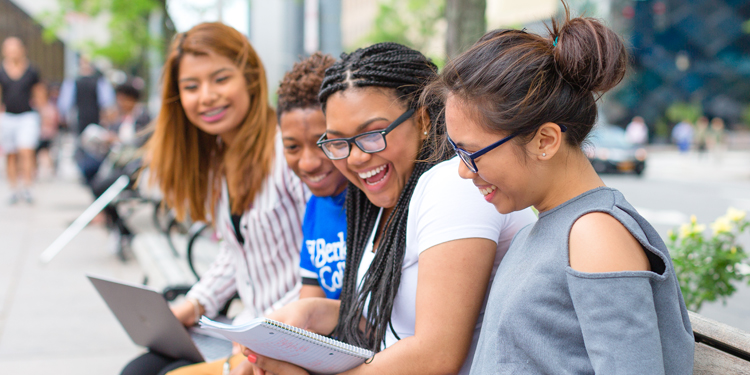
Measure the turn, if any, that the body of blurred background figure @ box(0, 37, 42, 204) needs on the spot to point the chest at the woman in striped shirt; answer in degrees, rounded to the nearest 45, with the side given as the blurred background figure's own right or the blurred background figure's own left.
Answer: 0° — they already face them

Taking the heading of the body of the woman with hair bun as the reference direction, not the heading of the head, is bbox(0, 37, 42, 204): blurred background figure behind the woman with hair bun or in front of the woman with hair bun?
in front

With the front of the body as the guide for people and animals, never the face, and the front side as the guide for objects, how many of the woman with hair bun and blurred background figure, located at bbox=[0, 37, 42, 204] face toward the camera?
1

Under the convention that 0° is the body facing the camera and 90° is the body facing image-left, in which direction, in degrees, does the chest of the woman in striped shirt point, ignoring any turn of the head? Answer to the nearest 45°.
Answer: approximately 45°

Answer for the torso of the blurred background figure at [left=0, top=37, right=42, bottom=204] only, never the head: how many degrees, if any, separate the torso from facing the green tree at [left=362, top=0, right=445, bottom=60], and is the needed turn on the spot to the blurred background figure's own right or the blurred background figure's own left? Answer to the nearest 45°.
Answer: approximately 135° to the blurred background figure's own left

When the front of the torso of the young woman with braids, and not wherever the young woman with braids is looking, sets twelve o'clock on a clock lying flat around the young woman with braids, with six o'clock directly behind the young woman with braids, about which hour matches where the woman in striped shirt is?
The woman in striped shirt is roughly at 3 o'clock from the young woman with braids.

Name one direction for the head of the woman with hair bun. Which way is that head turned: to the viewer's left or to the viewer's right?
to the viewer's left

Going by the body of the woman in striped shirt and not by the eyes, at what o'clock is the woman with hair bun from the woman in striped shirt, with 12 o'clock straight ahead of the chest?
The woman with hair bun is roughly at 10 o'clock from the woman in striped shirt.

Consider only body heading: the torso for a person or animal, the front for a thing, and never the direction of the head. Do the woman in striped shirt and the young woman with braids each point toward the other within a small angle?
no

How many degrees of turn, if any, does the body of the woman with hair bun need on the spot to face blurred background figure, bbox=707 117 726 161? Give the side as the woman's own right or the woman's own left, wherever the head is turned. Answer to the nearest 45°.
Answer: approximately 90° to the woman's own right

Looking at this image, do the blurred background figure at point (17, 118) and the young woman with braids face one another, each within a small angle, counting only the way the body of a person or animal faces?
no

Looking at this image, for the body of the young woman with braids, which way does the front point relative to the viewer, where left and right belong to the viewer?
facing the viewer and to the left of the viewer

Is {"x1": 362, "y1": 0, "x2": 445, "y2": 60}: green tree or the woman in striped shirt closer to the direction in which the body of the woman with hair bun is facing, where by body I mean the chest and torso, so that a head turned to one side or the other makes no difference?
the woman in striped shirt

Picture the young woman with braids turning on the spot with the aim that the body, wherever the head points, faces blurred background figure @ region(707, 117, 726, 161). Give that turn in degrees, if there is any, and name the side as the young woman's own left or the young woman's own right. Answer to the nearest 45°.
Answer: approximately 180°

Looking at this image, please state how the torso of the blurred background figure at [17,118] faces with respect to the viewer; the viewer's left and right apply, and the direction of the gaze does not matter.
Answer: facing the viewer

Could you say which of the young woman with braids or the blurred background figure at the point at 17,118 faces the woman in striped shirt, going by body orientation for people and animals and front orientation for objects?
the blurred background figure

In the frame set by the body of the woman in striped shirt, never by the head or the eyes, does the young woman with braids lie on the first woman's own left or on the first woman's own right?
on the first woman's own left

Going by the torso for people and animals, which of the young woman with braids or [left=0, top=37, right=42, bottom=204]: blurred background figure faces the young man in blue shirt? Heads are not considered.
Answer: the blurred background figure

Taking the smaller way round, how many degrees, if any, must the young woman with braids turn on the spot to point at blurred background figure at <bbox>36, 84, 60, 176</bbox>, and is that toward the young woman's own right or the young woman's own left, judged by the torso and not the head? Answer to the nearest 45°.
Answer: approximately 90° to the young woman's own right

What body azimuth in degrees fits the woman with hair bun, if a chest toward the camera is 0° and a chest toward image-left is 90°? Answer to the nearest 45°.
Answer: approximately 90°
